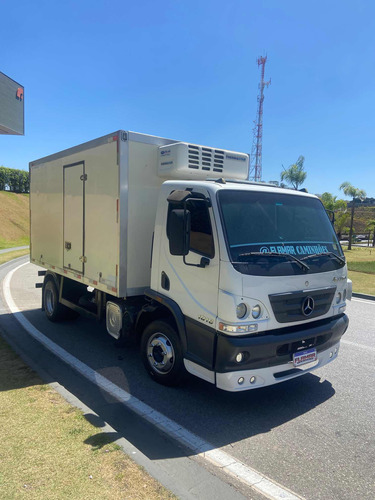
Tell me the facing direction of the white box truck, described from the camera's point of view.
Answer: facing the viewer and to the right of the viewer

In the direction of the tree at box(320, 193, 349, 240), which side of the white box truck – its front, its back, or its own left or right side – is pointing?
left

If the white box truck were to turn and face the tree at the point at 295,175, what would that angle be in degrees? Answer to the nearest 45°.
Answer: approximately 135° to its left
